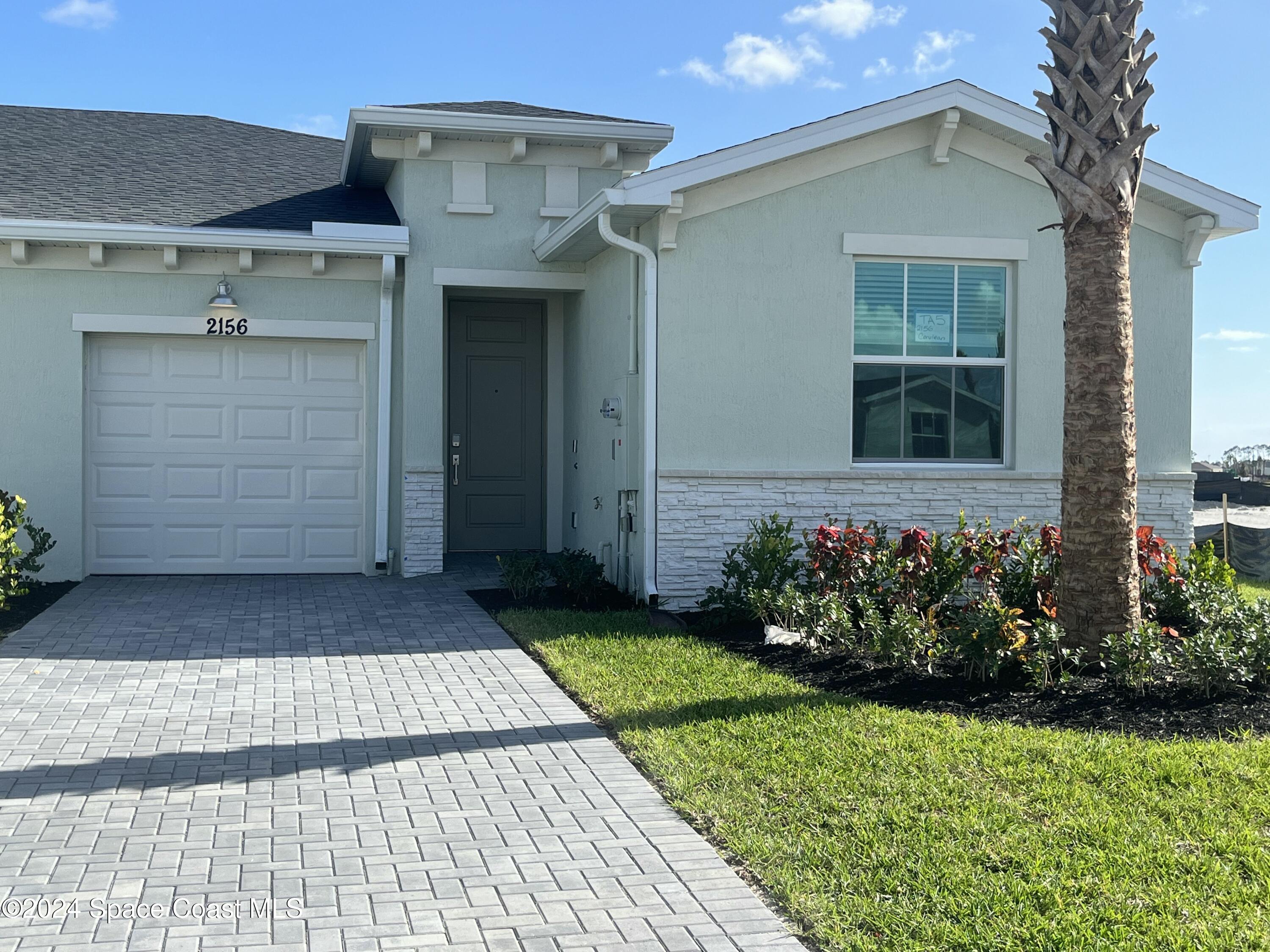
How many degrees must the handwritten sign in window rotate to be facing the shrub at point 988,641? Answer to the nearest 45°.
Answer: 0° — it already faces it

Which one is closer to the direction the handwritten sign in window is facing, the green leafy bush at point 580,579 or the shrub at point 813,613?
the shrub

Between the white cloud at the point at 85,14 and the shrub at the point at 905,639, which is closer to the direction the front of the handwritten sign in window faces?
the shrub

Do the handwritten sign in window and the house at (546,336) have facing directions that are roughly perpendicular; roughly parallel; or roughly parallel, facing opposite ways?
roughly parallel

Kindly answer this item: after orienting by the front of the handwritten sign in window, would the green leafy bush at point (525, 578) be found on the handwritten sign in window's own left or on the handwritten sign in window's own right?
on the handwritten sign in window's own right

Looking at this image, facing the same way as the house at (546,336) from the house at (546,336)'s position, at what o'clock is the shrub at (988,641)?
The shrub is roughly at 11 o'clock from the house.

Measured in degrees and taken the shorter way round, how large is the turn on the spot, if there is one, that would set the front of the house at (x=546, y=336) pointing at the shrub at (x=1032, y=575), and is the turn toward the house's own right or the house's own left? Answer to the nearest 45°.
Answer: approximately 45° to the house's own left

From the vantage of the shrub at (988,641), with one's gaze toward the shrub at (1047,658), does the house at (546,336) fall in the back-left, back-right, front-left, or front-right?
back-left

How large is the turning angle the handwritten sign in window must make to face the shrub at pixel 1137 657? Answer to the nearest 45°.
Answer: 0° — it already faces it

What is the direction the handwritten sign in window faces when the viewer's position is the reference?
facing the viewer

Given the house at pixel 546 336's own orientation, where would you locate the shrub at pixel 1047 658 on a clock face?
The shrub is roughly at 11 o'clock from the house.
